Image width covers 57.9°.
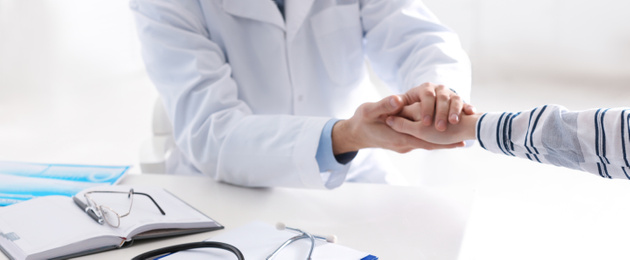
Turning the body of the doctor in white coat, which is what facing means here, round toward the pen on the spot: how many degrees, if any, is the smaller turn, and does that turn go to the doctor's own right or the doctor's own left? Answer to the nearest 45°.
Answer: approximately 90° to the doctor's own right

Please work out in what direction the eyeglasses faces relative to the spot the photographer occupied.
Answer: facing the viewer and to the left of the viewer

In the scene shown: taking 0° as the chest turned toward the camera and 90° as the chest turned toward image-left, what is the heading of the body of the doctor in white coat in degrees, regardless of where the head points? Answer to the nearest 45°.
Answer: approximately 315°

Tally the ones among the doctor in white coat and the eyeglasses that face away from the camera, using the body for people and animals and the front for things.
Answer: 0

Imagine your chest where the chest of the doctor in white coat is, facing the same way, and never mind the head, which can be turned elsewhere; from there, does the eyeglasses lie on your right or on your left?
on your right

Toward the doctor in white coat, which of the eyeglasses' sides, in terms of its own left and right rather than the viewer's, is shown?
back
